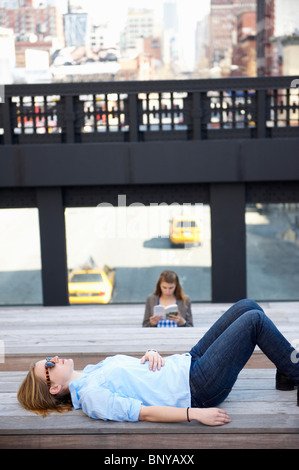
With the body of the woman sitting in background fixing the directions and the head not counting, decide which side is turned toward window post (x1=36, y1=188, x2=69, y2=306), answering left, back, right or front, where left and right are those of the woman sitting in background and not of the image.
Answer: back

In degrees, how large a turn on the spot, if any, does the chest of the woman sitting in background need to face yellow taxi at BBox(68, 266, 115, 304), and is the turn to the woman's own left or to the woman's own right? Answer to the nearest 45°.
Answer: approximately 180°

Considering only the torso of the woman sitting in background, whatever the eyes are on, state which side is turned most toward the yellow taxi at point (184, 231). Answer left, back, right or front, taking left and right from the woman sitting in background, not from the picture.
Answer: back

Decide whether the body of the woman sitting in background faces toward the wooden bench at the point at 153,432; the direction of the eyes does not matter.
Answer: yes

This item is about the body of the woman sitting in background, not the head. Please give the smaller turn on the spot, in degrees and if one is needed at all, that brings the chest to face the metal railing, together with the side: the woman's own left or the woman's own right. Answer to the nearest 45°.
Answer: approximately 180°

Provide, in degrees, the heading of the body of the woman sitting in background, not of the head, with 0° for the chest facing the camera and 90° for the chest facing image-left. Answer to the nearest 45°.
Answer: approximately 0°
